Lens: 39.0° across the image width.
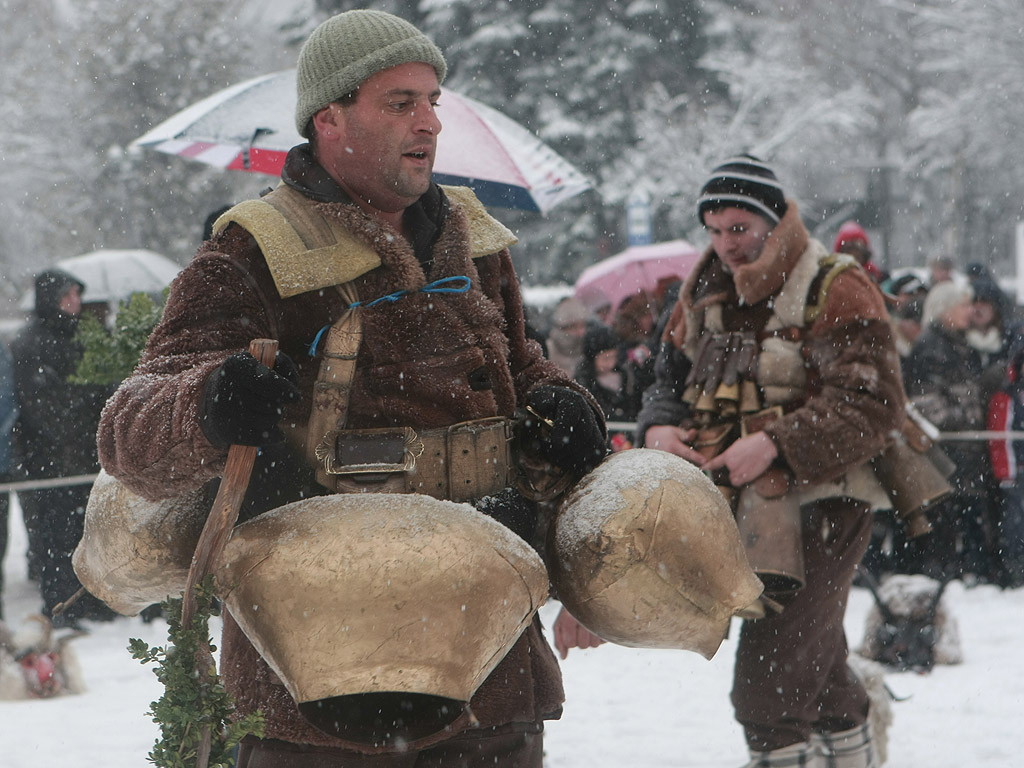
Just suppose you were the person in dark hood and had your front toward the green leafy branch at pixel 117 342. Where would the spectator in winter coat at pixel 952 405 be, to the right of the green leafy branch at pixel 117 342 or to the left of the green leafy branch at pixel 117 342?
left

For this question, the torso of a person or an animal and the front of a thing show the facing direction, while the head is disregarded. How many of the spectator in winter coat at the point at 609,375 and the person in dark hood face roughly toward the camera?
1

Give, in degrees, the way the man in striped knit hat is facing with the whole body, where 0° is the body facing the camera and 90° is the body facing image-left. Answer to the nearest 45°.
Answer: approximately 45°

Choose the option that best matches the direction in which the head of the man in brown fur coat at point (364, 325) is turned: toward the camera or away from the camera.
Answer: toward the camera

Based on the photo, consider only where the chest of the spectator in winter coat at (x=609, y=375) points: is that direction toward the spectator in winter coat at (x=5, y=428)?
no

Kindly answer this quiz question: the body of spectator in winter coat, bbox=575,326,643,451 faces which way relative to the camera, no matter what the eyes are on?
toward the camera

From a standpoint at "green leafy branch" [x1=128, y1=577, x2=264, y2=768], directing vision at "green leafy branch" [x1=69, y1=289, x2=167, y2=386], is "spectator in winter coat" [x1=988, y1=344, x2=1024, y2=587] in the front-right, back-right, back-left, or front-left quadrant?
front-right

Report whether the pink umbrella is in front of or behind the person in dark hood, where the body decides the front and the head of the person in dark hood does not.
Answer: in front

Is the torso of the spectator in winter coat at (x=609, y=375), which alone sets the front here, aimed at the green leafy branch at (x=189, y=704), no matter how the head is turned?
yes

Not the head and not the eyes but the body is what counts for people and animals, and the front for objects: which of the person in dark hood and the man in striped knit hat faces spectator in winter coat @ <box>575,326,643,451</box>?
the person in dark hood

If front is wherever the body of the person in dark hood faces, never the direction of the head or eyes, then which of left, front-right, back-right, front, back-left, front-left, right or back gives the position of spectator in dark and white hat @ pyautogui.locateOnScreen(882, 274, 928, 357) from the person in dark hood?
front

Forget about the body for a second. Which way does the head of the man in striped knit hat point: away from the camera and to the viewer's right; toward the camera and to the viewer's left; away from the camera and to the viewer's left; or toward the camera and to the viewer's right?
toward the camera and to the viewer's left
